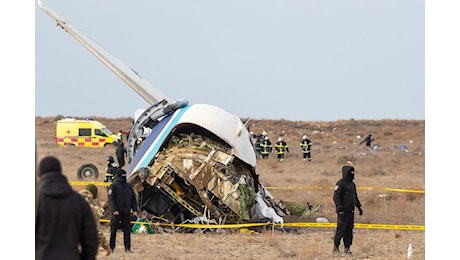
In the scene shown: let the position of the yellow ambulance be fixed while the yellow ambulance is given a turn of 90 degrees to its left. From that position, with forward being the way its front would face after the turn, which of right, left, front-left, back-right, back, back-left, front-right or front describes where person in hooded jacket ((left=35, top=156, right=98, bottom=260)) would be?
back

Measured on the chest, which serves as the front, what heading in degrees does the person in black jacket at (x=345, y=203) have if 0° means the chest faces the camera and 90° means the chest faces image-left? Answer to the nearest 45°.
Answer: approximately 315°

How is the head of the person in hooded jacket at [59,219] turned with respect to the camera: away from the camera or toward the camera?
away from the camera

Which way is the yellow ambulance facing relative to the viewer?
to the viewer's right

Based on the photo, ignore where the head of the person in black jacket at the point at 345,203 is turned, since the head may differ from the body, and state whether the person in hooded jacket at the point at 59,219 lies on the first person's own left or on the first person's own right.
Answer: on the first person's own right
